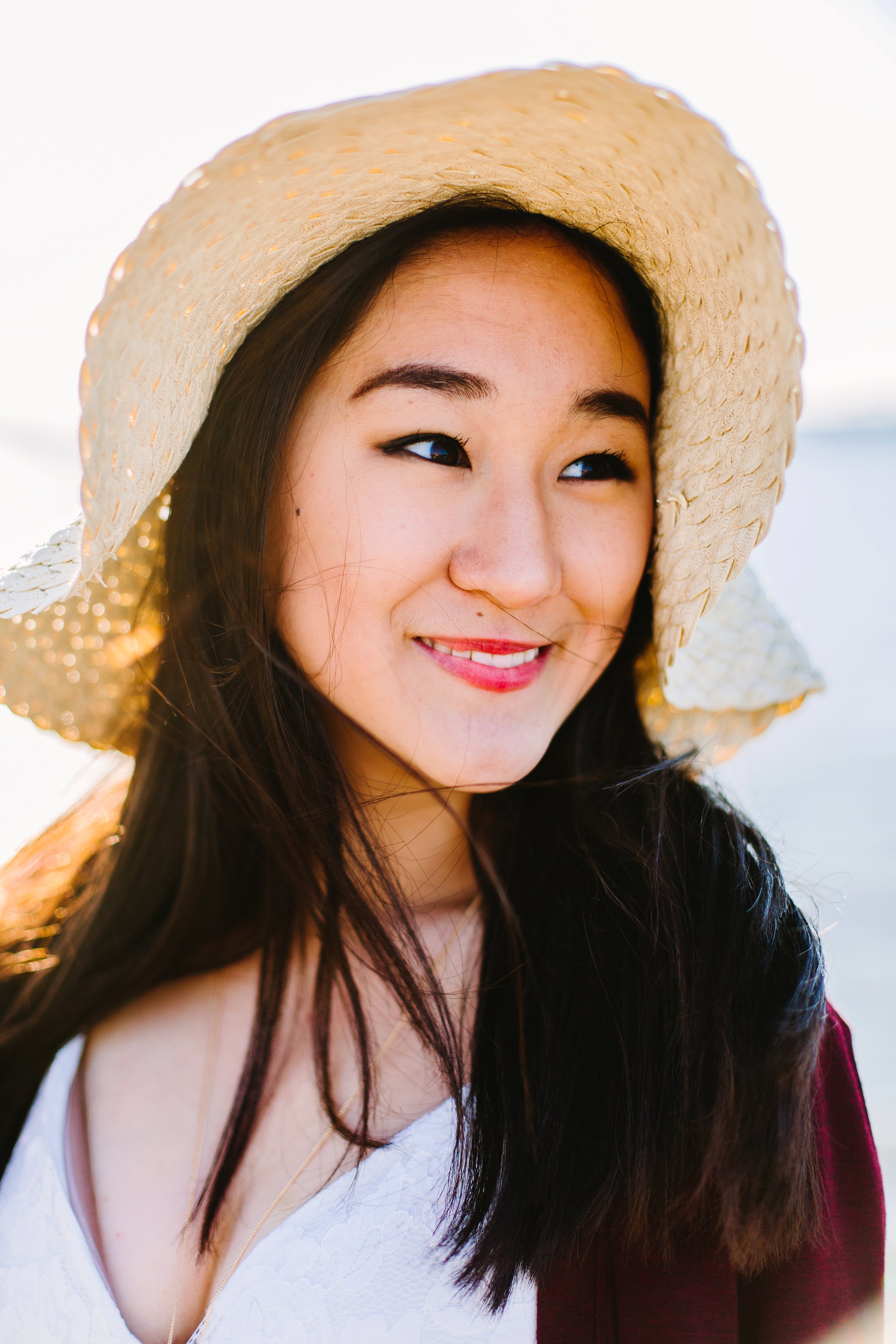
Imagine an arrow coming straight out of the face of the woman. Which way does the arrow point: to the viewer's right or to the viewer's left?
to the viewer's right
